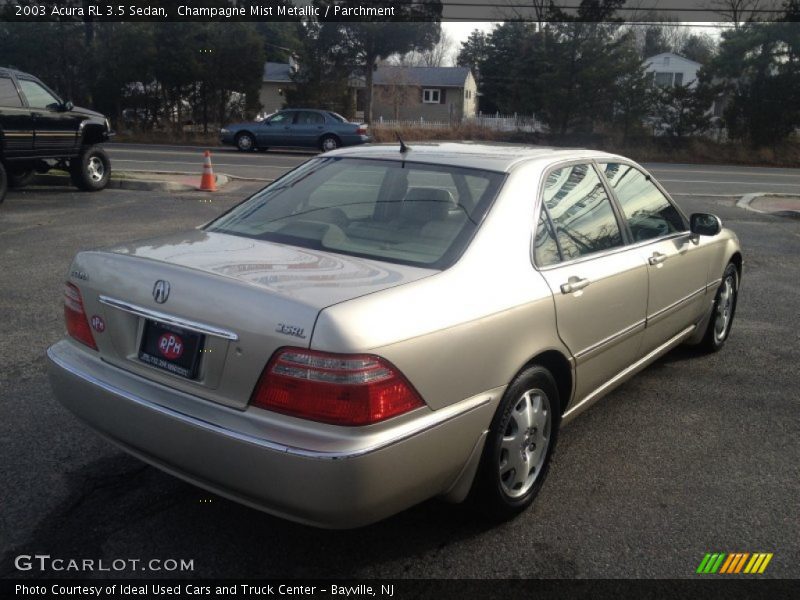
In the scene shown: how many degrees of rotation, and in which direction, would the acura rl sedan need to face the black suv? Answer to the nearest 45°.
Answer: approximately 90° to its left

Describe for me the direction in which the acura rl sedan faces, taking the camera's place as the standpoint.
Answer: facing away from the viewer and to the right of the viewer

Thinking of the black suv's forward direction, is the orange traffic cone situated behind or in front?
in front

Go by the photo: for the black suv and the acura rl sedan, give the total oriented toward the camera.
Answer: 0

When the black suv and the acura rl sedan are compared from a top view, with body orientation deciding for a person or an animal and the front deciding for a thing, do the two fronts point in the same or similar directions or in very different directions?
same or similar directions

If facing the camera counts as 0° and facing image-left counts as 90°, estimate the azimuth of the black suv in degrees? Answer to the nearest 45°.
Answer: approximately 225°

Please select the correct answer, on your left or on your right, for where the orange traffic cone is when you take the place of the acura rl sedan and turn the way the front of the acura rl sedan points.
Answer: on your left

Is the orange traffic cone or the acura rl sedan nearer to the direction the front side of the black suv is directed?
the orange traffic cone

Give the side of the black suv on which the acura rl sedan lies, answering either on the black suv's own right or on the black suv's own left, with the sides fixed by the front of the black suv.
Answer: on the black suv's own right
